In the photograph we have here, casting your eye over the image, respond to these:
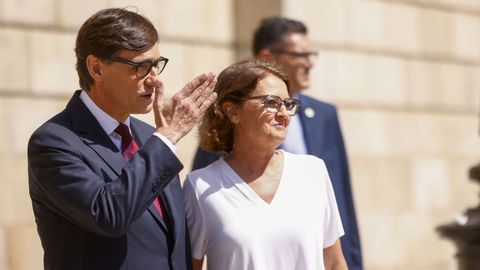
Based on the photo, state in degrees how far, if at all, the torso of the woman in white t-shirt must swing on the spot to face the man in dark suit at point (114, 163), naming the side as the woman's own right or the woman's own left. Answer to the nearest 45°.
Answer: approximately 90° to the woman's own right

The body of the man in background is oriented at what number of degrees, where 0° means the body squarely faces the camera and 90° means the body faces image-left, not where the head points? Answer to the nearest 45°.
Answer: approximately 315°

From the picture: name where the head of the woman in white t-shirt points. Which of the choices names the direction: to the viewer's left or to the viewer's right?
to the viewer's right

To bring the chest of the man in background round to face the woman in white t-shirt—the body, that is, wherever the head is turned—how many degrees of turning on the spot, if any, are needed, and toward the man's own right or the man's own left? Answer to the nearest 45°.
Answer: approximately 45° to the man's own right

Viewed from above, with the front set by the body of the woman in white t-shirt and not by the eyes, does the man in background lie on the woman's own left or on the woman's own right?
on the woman's own left

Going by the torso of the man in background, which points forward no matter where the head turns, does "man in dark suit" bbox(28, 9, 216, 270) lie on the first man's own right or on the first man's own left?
on the first man's own right

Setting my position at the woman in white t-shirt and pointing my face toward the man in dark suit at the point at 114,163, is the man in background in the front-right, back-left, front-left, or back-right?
back-right
